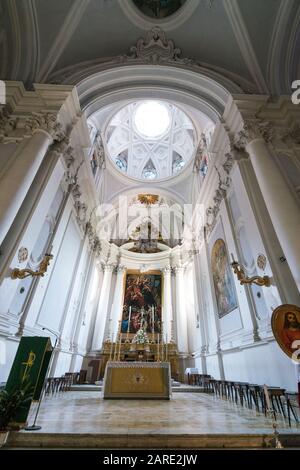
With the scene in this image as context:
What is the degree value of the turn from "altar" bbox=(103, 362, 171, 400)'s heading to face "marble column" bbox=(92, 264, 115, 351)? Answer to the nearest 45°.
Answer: approximately 180°

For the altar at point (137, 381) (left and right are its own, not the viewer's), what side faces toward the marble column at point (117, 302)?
back

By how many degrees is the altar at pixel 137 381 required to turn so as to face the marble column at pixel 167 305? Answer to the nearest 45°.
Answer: approximately 180°

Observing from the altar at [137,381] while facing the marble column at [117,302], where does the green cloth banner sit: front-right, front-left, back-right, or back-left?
back-left

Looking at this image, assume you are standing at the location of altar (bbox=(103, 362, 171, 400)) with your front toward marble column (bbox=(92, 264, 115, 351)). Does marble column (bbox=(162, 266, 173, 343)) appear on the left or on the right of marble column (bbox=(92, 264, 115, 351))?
right

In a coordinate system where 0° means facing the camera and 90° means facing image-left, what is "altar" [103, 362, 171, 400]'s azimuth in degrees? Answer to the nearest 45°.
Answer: approximately 0°

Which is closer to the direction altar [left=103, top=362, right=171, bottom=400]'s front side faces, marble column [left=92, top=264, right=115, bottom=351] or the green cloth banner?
the green cloth banner

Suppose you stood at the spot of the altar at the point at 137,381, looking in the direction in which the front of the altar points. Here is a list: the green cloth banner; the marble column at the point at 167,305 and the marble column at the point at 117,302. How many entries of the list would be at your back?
2

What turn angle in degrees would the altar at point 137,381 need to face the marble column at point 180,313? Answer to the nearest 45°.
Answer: approximately 180°
